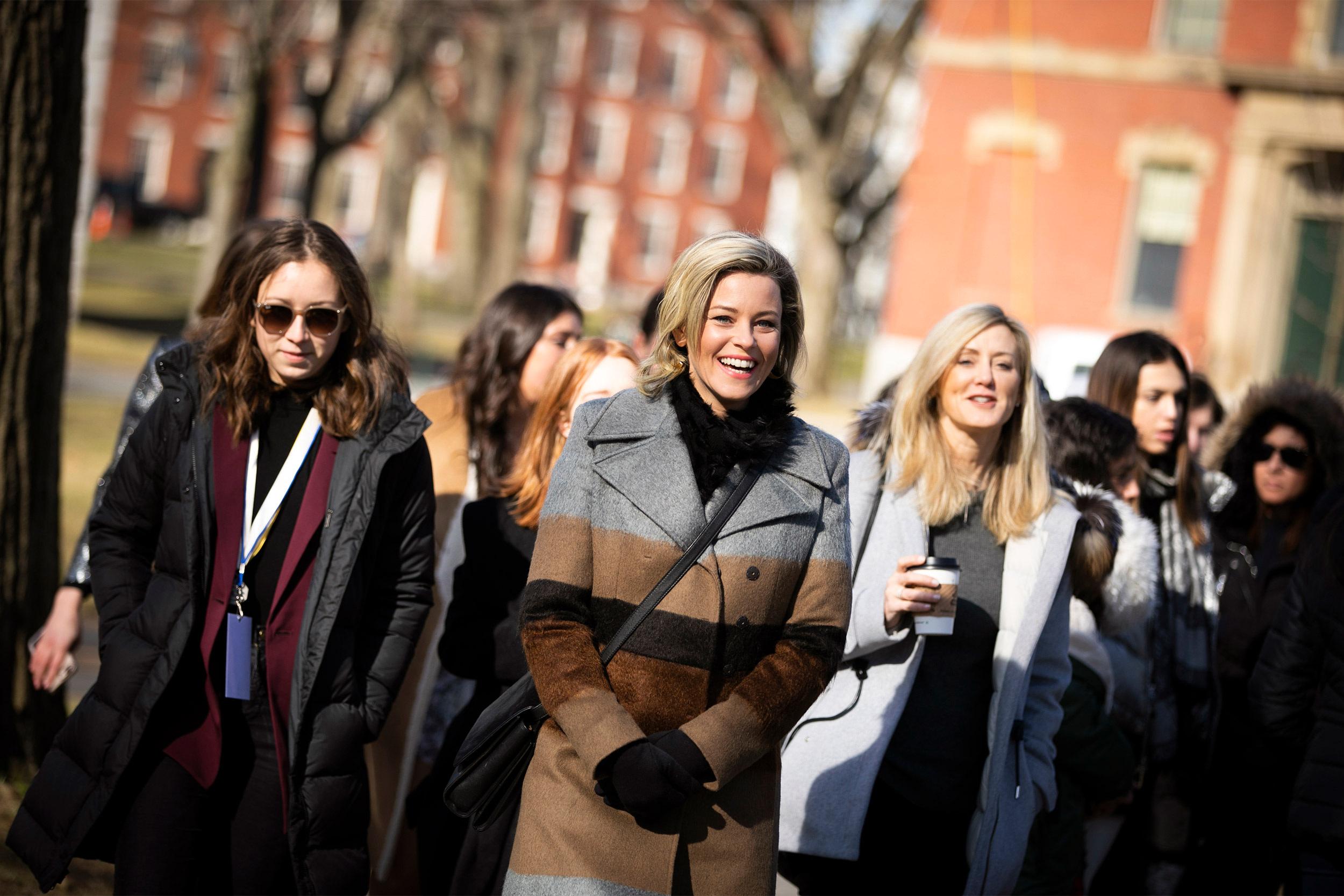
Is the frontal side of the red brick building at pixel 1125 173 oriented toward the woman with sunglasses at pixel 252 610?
yes

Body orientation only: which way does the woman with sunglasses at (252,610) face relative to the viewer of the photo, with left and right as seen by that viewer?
facing the viewer

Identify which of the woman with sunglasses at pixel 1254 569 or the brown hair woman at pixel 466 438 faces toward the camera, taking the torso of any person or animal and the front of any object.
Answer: the woman with sunglasses

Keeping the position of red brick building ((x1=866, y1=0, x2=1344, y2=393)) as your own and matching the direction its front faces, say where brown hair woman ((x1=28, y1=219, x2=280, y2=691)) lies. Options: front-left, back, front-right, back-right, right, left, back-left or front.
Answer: front

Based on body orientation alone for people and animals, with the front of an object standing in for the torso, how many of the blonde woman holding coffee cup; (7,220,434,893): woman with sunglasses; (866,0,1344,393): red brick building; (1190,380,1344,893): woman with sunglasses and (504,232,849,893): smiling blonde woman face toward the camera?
5

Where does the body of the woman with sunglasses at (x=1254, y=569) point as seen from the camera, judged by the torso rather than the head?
toward the camera

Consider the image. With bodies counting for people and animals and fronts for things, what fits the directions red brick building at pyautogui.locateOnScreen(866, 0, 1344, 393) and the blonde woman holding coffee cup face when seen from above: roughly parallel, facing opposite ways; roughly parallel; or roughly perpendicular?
roughly parallel

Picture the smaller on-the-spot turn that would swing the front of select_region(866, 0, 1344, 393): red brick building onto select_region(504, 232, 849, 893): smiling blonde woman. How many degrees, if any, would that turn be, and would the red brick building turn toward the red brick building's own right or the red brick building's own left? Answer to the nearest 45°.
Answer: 0° — it already faces them

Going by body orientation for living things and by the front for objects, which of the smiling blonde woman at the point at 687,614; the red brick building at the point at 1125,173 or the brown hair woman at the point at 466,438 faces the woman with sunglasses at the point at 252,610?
the red brick building

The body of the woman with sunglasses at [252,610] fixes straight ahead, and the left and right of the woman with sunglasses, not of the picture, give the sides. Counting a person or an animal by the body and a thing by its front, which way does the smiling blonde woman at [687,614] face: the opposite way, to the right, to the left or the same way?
the same way

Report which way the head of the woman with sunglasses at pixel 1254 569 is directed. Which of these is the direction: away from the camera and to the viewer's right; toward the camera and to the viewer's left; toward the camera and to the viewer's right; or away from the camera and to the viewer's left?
toward the camera and to the viewer's left

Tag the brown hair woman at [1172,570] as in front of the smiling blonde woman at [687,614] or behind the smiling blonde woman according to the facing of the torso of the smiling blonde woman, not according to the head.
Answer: behind

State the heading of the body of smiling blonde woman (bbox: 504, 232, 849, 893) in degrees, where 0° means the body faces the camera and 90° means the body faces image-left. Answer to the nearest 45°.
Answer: approximately 0°

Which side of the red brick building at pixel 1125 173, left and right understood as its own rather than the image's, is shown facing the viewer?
front

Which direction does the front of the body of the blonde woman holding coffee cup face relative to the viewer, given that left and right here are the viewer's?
facing the viewer

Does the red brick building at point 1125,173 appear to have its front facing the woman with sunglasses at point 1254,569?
yes

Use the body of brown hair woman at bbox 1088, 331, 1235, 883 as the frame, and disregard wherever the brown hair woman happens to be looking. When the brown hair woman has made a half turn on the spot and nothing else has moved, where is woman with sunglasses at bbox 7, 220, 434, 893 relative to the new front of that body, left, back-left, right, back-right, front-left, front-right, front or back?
left

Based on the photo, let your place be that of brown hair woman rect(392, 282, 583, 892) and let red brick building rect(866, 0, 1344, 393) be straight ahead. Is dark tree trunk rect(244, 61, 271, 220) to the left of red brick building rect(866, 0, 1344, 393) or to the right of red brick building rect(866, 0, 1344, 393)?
left
